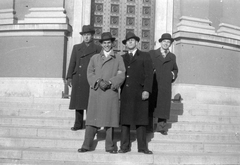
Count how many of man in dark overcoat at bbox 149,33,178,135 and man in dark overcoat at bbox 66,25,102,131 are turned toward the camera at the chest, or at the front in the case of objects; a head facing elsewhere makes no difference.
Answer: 2

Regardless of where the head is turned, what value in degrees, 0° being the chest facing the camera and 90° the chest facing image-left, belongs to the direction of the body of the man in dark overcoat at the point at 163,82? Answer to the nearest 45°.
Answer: approximately 0°

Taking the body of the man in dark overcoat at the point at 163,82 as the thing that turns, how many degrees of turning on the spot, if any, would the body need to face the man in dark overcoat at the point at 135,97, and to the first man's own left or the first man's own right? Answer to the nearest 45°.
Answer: approximately 45° to the first man's own right

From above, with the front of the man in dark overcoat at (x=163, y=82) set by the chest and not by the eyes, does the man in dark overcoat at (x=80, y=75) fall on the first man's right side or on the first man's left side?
on the first man's right side

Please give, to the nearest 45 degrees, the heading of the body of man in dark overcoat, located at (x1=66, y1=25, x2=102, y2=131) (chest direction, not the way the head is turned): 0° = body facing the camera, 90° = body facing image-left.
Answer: approximately 0°

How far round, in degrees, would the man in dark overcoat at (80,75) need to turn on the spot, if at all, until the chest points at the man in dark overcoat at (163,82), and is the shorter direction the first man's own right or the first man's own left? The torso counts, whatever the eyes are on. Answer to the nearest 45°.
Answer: approximately 90° to the first man's own left

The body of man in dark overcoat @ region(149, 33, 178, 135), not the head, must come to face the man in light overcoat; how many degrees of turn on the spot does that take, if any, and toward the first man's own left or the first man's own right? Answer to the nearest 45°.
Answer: approximately 45° to the first man's own right

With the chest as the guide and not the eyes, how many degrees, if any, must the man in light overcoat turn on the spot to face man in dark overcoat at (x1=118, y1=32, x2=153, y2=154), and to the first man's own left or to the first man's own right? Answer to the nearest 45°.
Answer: approximately 90° to the first man's own left
